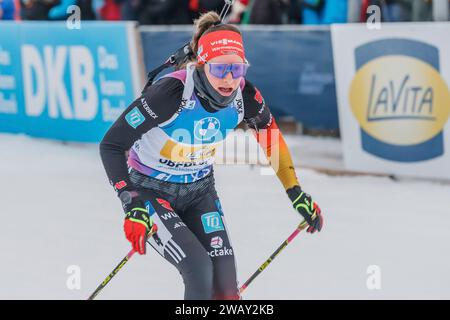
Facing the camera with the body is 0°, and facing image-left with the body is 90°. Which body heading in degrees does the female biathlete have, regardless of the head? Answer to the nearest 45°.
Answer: approximately 315°

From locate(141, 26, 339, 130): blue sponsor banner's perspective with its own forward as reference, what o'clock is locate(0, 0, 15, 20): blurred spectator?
The blurred spectator is roughly at 4 o'clock from the blue sponsor banner.

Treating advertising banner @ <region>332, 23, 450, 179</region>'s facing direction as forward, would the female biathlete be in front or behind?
in front

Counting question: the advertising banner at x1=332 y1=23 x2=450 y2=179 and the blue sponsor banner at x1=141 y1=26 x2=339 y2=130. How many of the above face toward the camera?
2

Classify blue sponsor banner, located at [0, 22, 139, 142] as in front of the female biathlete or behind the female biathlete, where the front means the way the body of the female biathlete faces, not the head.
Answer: behind

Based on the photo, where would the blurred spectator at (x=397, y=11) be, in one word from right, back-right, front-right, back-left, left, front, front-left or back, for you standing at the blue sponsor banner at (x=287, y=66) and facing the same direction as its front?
left

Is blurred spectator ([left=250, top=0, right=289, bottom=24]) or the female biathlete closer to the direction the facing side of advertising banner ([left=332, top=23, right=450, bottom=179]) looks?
the female biathlete

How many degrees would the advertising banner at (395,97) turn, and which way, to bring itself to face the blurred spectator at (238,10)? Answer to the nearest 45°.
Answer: approximately 135° to its right

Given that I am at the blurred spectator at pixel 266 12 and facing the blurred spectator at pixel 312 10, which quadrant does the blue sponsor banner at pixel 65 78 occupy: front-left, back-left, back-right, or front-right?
back-right

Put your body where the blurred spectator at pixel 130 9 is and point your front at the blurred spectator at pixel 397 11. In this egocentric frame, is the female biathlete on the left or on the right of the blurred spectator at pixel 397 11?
right

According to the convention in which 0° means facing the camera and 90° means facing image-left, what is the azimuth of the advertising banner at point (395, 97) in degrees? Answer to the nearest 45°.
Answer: approximately 0°
